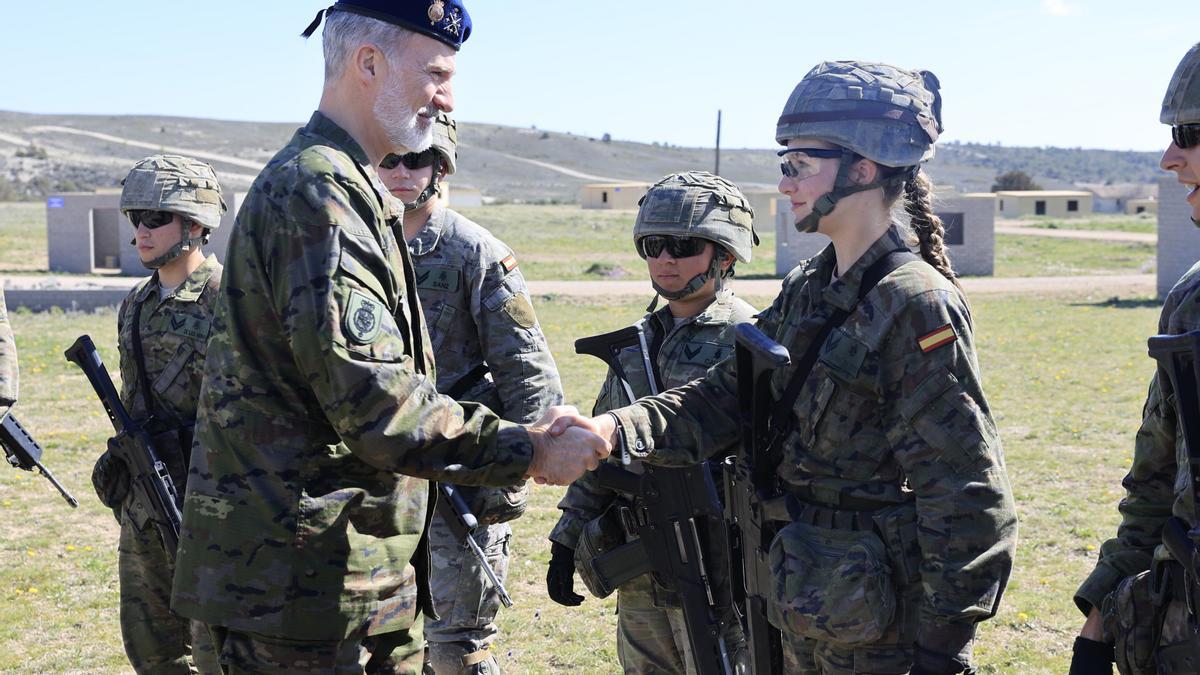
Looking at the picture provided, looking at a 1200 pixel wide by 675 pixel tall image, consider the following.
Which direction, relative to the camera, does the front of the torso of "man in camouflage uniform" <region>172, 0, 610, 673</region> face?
to the viewer's right

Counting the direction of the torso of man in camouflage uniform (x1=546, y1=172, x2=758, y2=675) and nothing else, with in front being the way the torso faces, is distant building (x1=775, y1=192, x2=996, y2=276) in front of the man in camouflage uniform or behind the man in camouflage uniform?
behind

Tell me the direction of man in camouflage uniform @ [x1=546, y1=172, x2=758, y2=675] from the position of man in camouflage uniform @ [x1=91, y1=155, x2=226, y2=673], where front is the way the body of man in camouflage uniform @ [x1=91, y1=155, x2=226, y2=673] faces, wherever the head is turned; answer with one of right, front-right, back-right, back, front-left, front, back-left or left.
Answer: left

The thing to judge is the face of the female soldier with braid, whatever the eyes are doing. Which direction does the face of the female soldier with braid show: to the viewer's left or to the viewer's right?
to the viewer's left

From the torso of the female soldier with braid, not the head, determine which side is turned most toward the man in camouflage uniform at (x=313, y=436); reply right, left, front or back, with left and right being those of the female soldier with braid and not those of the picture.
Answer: front

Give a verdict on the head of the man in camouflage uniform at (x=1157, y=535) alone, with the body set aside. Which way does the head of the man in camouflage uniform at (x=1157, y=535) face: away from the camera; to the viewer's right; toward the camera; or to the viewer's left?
to the viewer's left

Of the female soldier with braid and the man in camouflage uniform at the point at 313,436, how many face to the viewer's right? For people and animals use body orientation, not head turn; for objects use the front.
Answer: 1

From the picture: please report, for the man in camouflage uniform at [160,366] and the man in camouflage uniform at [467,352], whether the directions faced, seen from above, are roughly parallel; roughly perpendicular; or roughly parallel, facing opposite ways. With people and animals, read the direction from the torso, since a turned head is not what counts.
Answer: roughly parallel

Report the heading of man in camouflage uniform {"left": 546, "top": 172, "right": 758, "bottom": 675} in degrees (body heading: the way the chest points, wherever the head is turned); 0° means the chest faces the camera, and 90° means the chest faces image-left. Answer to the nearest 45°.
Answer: approximately 45°

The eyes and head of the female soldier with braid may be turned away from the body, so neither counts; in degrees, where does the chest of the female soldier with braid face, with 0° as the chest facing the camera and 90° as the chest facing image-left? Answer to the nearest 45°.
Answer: approximately 45°

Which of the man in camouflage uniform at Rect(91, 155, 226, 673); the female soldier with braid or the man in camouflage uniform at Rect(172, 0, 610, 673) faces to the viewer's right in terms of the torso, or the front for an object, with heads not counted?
the man in camouflage uniform at Rect(172, 0, 610, 673)

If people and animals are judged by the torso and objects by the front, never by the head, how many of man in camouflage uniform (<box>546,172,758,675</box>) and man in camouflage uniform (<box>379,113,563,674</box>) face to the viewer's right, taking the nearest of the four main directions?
0

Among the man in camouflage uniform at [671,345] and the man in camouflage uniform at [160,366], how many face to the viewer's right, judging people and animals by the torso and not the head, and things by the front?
0

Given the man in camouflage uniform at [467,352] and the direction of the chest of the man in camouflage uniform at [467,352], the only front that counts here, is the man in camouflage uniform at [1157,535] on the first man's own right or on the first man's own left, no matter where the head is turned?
on the first man's own left

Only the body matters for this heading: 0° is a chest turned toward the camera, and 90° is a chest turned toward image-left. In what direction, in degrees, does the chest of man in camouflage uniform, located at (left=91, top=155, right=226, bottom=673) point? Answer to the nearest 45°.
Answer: approximately 45°

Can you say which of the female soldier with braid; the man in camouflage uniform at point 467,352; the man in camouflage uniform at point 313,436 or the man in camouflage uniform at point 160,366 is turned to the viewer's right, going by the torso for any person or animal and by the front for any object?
the man in camouflage uniform at point 313,436

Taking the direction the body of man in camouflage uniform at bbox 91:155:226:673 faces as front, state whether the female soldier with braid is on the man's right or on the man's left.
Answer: on the man's left

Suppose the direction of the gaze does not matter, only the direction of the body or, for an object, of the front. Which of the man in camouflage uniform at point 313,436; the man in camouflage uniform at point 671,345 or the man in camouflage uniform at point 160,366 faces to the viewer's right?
the man in camouflage uniform at point 313,436

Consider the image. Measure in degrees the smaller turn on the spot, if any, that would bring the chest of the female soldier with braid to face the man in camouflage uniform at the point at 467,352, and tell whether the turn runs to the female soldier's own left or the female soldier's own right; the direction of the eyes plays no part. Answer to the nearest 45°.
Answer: approximately 90° to the female soldier's own right

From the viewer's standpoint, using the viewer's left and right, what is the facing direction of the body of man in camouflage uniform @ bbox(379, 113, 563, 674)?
facing the viewer and to the left of the viewer
